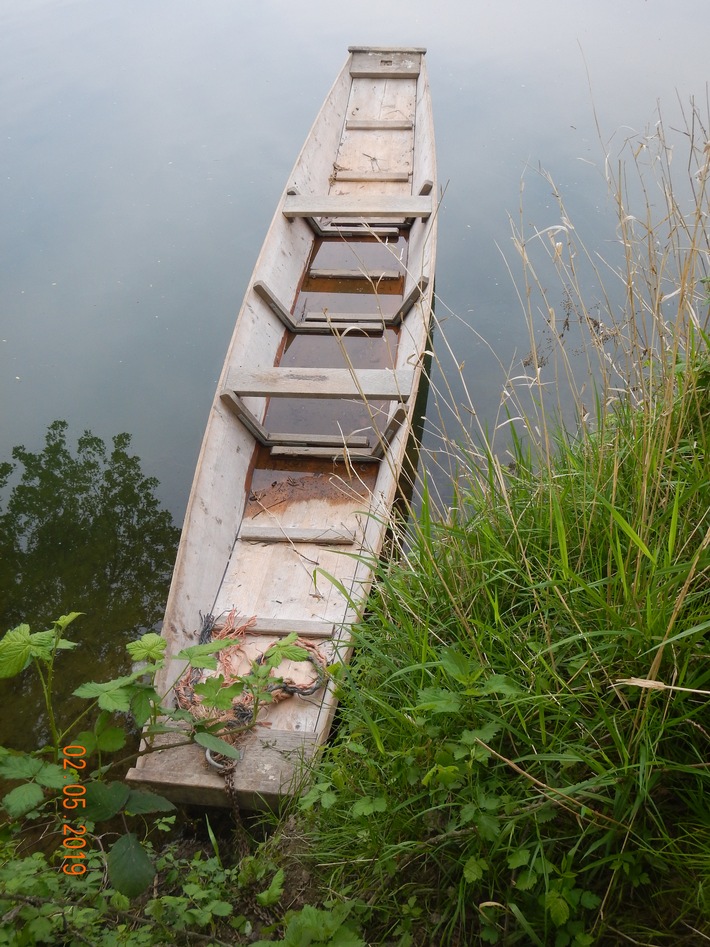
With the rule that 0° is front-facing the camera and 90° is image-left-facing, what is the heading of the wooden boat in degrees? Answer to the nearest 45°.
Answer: approximately 180°

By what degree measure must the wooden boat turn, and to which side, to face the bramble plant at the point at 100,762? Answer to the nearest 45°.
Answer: approximately 180°
